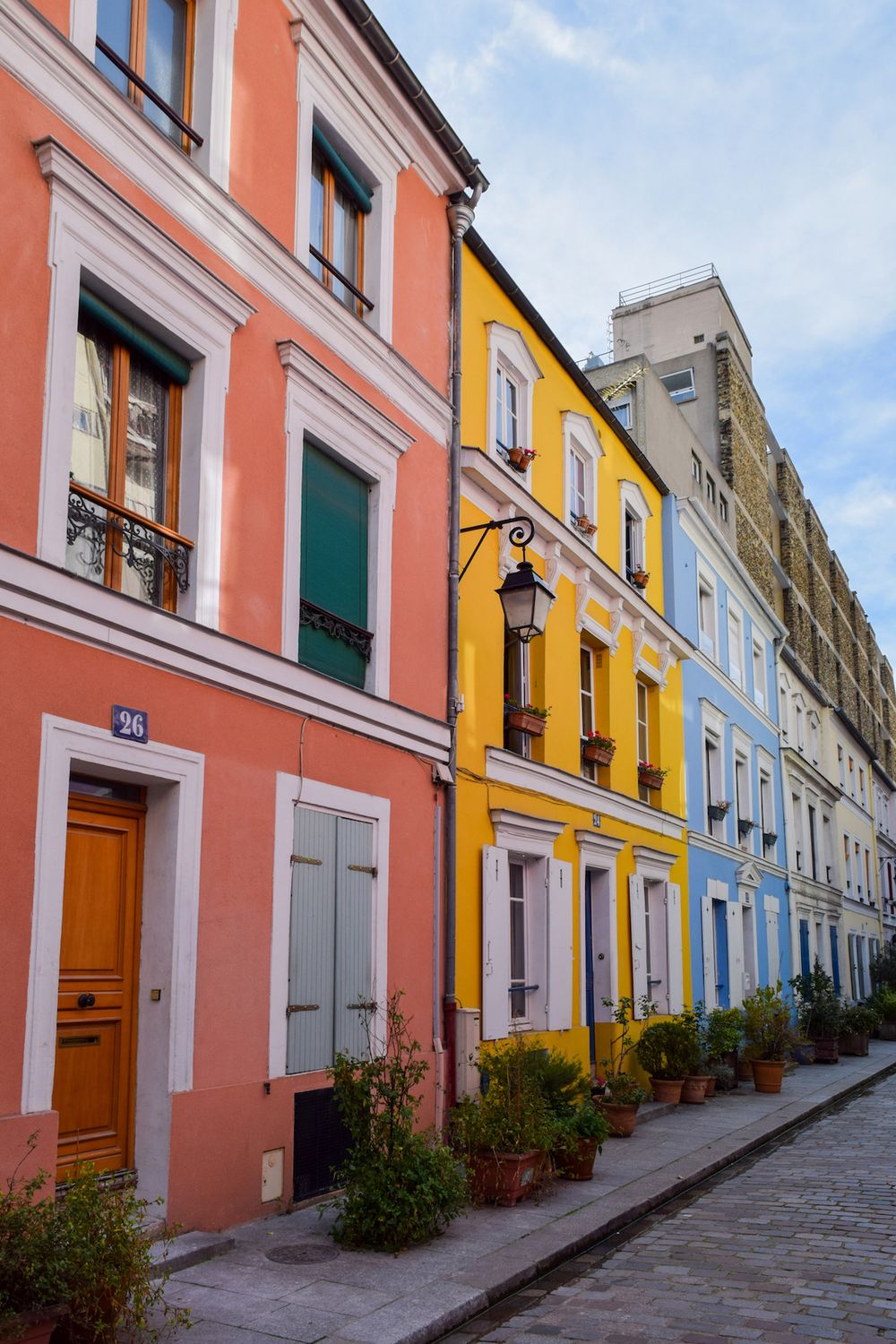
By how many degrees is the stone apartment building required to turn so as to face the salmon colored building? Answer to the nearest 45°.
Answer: approximately 90° to its right

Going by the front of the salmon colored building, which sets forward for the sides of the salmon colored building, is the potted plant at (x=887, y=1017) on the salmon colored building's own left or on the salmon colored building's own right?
on the salmon colored building's own left

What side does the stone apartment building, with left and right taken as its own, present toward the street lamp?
right

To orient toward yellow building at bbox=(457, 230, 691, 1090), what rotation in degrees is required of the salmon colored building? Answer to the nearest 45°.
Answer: approximately 90° to its left

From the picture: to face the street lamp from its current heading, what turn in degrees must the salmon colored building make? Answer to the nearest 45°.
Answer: approximately 90° to its left

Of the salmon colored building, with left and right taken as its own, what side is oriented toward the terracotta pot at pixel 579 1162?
left

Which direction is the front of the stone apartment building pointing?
to the viewer's right

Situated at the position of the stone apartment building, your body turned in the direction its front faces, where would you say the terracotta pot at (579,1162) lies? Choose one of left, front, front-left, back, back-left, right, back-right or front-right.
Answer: right

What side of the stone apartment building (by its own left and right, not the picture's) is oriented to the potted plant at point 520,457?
right

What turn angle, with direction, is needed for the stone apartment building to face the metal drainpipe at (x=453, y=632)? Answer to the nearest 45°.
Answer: approximately 90° to its right

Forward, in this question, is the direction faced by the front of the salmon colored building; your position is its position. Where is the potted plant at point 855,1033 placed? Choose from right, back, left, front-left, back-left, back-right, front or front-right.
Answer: left

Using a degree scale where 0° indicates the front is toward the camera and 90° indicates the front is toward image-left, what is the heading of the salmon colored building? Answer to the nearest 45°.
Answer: approximately 315°
